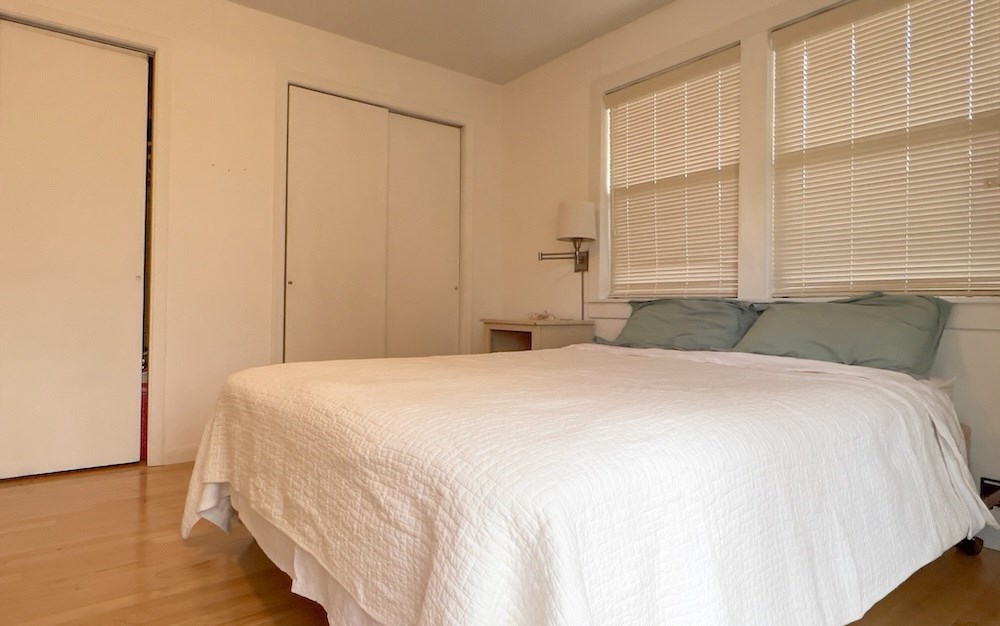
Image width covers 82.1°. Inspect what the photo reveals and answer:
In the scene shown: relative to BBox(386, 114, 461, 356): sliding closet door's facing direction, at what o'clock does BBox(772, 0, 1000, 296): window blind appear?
The window blind is roughly at 12 o'clock from the sliding closet door.

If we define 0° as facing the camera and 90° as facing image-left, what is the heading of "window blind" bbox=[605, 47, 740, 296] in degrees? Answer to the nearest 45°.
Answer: approximately 45°

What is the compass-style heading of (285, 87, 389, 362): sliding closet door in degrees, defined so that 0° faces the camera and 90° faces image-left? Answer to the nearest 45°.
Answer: approximately 315°

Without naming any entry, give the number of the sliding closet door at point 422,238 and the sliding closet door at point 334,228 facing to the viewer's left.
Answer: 0

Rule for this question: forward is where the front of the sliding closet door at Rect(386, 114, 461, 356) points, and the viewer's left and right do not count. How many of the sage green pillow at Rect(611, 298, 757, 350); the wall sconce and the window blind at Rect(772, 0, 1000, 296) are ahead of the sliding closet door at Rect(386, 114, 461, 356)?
3

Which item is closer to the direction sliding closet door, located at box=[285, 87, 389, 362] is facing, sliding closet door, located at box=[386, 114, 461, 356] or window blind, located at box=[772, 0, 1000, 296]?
the window blind

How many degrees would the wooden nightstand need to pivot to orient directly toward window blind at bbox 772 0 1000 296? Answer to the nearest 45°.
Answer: approximately 90° to its left

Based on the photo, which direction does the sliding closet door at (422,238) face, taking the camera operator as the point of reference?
facing the viewer and to the right of the viewer

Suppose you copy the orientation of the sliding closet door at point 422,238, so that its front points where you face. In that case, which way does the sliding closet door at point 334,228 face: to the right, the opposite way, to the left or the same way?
the same way

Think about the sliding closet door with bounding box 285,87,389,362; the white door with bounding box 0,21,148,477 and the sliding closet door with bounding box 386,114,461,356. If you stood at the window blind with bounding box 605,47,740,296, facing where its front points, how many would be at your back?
0

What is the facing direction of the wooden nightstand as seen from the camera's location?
facing the viewer and to the left of the viewer

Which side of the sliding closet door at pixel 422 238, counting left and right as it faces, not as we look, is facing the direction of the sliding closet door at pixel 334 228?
right

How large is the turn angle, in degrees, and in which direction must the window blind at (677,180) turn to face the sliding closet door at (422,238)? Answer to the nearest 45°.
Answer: approximately 45° to its right

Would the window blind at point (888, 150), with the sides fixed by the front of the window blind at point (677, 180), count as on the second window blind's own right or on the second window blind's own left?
on the second window blind's own left

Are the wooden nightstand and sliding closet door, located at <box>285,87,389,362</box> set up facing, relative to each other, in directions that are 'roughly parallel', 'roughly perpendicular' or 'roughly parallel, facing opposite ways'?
roughly perpendicular

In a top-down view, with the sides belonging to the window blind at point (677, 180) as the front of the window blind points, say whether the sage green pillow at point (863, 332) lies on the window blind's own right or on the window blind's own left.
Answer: on the window blind's own left
